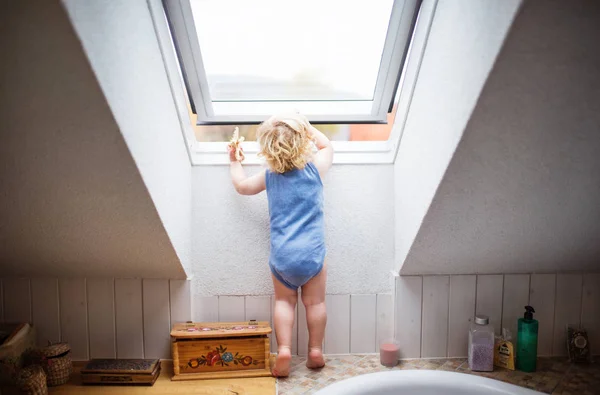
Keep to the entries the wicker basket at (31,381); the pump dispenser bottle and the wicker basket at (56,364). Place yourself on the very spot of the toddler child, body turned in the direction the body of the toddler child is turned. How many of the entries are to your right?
1

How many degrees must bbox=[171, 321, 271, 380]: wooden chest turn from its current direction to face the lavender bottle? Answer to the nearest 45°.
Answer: approximately 90° to its left

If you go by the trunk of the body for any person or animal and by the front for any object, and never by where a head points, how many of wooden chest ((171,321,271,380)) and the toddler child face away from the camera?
1

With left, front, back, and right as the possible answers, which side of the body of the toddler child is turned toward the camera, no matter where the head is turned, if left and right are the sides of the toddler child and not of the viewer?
back

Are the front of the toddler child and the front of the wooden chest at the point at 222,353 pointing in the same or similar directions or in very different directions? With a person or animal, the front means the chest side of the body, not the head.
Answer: very different directions

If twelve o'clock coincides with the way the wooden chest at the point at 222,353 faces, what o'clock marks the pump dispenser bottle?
The pump dispenser bottle is roughly at 9 o'clock from the wooden chest.

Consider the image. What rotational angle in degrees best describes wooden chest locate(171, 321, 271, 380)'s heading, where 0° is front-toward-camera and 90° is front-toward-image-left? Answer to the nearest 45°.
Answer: approximately 0°

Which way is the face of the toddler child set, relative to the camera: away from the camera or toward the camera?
away from the camera

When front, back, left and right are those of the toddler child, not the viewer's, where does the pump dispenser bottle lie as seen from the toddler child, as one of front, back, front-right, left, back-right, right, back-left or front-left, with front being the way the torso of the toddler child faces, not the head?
right
